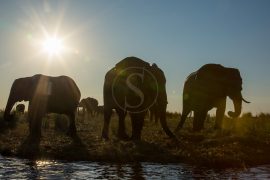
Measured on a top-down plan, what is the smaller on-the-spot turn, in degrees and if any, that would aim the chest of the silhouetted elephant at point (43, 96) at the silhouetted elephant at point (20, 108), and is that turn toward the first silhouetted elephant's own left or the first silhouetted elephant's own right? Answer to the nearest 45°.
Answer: approximately 90° to the first silhouetted elephant's own right

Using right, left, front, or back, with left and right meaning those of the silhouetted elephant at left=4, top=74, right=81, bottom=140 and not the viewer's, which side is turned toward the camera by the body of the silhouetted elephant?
left

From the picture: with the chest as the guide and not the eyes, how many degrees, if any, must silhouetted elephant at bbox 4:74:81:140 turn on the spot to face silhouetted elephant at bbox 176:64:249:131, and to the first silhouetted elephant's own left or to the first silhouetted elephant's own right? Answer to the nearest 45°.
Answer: approximately 180°

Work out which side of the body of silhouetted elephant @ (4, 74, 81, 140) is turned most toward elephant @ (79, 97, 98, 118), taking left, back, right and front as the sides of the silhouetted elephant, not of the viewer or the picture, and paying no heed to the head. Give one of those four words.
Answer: right

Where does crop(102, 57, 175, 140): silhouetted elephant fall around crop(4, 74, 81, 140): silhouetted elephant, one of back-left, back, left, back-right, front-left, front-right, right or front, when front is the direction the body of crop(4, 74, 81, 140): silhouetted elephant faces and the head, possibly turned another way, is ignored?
back-left
